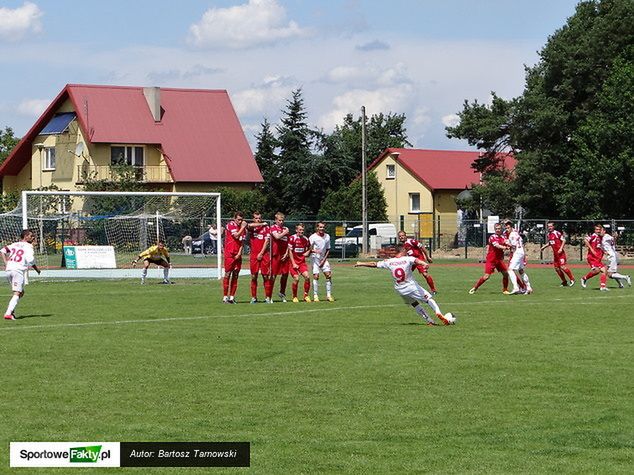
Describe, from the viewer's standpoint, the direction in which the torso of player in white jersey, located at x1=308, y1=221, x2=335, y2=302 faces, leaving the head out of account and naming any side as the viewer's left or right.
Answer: facing the viewer

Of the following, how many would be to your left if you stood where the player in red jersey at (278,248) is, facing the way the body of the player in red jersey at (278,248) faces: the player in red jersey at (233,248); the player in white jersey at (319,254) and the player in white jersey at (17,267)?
1

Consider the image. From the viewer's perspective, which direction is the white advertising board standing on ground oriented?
toward the camera

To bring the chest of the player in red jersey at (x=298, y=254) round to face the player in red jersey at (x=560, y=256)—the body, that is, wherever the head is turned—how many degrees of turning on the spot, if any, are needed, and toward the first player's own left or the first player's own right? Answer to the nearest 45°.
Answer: approximately 135° to the first player's own left

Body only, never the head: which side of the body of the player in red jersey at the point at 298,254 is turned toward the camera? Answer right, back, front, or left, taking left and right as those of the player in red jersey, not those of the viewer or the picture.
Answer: front

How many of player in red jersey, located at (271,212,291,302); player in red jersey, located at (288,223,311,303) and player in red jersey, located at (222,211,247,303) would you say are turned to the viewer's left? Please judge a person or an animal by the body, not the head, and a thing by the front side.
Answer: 0

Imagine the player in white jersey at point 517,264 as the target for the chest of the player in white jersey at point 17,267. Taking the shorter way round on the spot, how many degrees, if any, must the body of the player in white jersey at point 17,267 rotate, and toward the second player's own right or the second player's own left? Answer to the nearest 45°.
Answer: approximately 45° to the second player's own right

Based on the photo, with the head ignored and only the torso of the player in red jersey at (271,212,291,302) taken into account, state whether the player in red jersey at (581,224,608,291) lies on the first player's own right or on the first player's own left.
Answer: on the first player's own left

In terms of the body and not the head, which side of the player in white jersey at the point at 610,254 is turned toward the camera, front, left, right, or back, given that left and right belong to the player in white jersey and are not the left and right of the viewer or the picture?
left

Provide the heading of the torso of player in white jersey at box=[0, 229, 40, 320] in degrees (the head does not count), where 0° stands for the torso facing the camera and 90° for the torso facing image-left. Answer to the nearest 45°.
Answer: approximately 225°

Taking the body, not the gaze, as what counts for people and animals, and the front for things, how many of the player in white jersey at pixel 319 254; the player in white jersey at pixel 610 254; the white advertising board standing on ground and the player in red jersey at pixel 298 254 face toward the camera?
3
